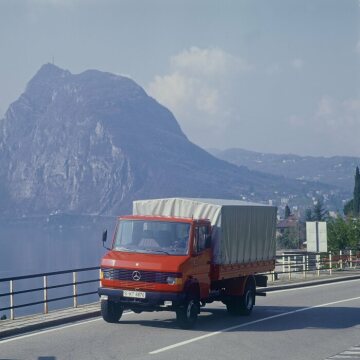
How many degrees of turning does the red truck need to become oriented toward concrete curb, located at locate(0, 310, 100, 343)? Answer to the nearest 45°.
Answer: approximately 45° to its right

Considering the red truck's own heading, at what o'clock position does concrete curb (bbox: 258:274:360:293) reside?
The concrete curb is roughly at 5 o'clock from the red truck.

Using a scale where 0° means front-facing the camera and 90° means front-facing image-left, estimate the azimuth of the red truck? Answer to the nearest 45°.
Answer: approximately 45°
